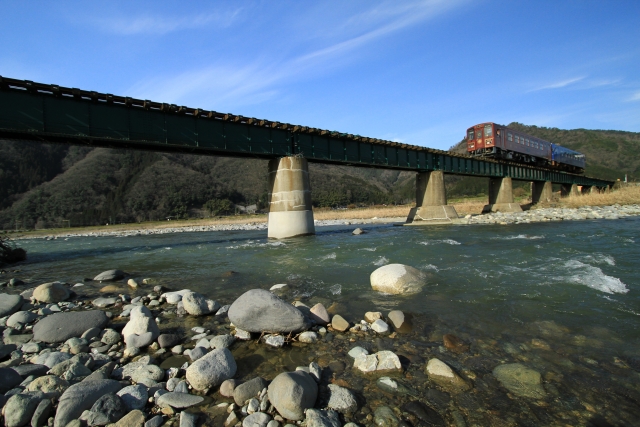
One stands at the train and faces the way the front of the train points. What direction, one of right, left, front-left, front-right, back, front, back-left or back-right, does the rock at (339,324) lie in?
front-left

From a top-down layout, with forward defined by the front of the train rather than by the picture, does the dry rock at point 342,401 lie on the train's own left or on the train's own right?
on the train's own left

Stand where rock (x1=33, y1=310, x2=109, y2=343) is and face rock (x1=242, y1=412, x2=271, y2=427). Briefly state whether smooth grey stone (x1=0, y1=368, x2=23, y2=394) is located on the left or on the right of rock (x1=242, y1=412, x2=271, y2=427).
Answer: right

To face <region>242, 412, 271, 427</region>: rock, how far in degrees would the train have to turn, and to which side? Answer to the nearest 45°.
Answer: approximately 45° to its left

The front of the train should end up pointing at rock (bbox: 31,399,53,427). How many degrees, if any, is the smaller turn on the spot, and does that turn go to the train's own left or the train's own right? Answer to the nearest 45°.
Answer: approximately 45° to the train's own left

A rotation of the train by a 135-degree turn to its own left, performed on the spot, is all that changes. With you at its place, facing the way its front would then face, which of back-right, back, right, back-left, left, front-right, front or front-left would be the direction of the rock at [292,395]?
right

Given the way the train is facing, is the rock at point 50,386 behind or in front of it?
in front

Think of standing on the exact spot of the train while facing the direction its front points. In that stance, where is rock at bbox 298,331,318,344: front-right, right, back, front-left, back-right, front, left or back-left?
front-left

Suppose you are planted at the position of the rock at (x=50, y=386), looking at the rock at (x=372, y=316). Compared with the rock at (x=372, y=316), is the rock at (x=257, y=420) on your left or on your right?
right

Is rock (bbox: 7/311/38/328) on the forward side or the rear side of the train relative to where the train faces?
on the forward side

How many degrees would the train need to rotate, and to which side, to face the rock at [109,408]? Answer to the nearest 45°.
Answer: approximately 45° to its left

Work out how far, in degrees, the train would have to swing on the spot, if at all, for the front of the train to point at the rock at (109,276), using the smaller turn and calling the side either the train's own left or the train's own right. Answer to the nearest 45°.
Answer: approximately 45° to the train's own left

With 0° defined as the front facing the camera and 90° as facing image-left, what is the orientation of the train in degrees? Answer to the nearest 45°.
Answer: approximately 45°

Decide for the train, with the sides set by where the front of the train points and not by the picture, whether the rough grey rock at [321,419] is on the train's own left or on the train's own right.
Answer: on the train's own left
